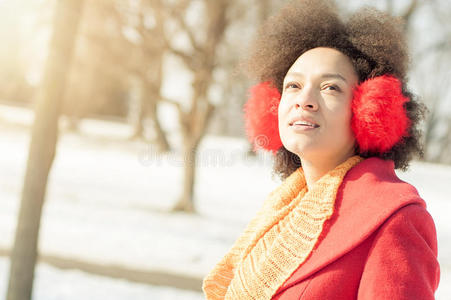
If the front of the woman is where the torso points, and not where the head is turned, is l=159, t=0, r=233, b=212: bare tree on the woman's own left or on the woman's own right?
on the woman's own right

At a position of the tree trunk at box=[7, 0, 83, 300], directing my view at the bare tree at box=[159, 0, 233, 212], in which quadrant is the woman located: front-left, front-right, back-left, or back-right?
back-right

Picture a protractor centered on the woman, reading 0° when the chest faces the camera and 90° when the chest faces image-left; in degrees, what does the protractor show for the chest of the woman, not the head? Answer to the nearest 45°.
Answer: approximately 45°

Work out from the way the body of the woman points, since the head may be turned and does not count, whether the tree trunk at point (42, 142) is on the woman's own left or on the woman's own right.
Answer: on the woman's own right
